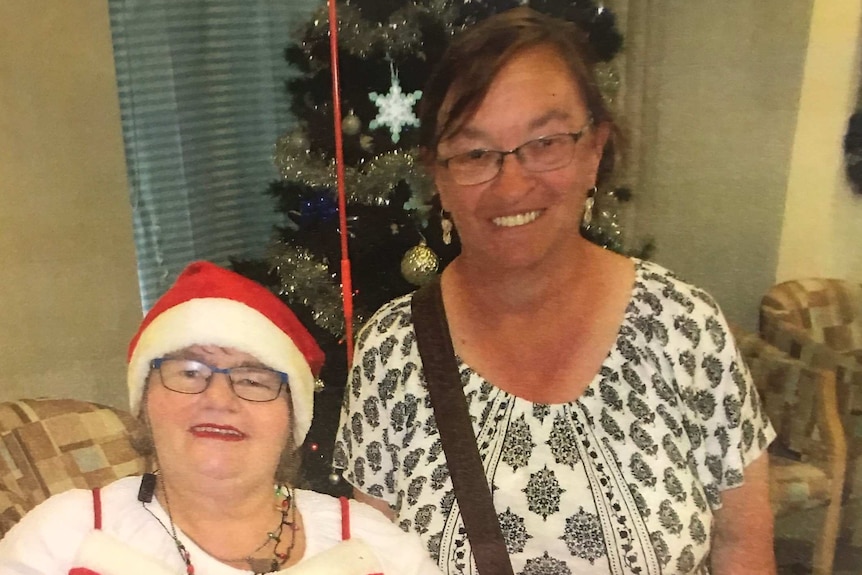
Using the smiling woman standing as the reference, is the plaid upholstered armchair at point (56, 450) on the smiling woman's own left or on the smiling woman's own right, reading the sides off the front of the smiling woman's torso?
on the smiling woman's own right

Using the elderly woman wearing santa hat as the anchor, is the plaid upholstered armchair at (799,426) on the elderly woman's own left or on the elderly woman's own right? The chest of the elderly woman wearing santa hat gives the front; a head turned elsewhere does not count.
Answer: on the elderly woman's own left

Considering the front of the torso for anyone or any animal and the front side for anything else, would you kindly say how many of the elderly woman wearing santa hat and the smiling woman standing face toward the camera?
2

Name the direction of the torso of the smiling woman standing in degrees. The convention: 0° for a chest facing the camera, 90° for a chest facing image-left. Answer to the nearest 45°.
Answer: approximately 0°

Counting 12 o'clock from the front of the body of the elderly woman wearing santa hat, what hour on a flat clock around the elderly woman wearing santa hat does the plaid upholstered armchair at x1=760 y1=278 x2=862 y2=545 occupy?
The plaid upholstered armchair is roughly at 9 o'clock from the elderly woman wearing santa hat.
